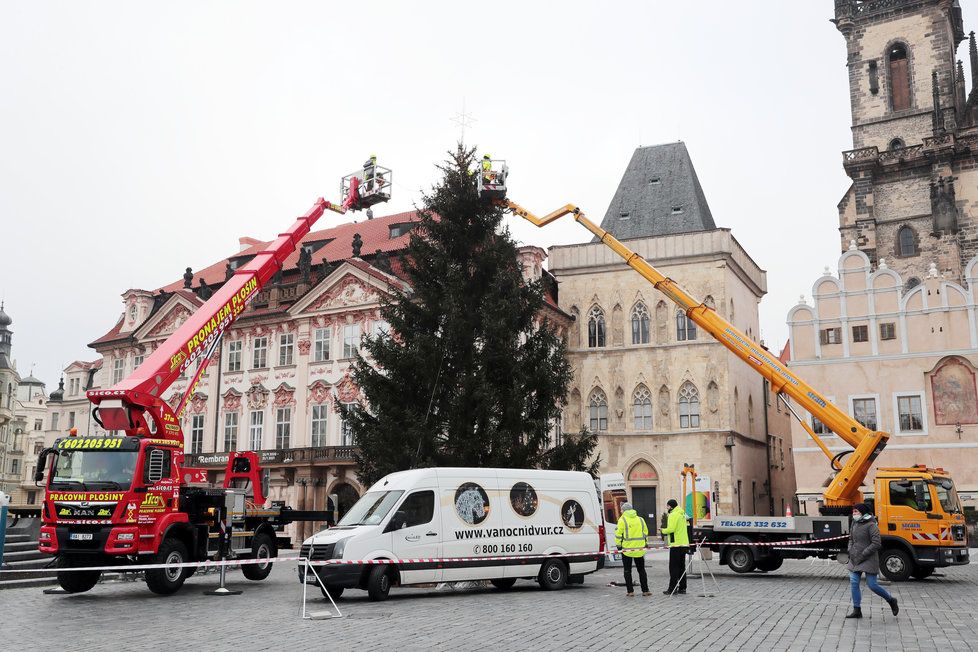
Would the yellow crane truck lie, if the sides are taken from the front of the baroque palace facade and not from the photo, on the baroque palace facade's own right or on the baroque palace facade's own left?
on the baroque palace facade's own left

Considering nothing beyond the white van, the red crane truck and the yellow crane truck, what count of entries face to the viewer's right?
1

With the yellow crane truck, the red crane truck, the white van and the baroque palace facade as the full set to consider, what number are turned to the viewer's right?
1

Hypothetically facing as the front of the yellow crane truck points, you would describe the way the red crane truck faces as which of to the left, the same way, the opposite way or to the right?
to the right

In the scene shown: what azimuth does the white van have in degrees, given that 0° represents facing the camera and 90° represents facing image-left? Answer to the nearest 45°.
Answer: approximately 45°

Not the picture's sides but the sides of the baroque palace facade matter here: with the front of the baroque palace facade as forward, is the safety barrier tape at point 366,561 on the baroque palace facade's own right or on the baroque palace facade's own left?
on the baroque palace facade's own left

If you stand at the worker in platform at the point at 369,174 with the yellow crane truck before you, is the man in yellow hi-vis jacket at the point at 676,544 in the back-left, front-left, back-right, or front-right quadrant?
front-right

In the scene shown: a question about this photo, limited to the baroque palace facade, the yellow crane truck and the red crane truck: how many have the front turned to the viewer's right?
1

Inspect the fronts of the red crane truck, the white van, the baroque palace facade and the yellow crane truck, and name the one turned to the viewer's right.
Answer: the yellow crane truck

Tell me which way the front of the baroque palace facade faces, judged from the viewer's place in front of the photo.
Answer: facing the viewer and to the left of the viewer

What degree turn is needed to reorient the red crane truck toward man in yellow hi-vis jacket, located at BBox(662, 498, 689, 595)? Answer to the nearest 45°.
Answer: approximately 135° to its left

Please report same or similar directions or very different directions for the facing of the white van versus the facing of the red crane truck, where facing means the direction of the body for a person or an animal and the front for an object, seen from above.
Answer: same or similar directions

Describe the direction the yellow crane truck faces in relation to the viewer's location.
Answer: facing to the right of the viewer
